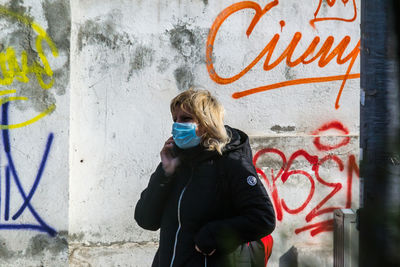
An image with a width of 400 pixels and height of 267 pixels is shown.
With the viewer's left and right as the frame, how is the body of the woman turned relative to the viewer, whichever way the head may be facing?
facing the viewer and to the left of the viewer

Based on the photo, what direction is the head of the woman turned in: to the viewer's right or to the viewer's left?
to the viewer's left
